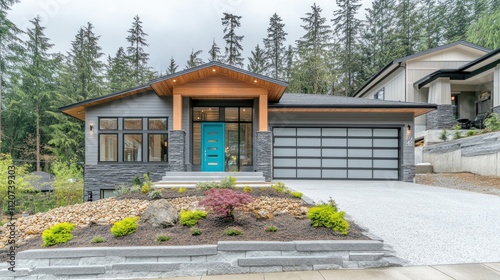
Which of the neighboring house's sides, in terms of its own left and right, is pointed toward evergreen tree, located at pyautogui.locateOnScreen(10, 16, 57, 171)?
right

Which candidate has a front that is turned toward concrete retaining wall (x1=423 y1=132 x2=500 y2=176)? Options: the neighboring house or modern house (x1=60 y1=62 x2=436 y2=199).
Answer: the neighboring house

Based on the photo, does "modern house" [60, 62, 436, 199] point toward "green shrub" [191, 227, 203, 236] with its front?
yes

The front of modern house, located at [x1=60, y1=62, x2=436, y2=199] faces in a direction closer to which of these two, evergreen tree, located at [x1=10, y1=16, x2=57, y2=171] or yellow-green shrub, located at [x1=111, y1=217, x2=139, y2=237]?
the yellow-green shrub

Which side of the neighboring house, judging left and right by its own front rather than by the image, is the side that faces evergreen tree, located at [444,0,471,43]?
back

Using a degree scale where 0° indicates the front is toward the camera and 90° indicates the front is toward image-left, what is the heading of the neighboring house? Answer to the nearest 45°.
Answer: approximately 0°

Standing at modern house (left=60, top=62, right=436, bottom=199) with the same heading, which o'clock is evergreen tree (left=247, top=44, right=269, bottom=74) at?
The evergreen tree is roughly at 6 o'clock from the modern house.

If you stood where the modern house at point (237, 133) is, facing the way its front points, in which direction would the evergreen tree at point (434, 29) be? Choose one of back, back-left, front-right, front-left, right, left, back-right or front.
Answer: back-left

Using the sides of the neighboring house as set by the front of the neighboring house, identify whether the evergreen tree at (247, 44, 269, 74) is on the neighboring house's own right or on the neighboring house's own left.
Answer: on the neighboring house's own right

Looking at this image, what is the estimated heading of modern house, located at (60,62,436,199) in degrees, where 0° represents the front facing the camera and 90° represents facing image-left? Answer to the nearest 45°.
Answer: approximately 0°

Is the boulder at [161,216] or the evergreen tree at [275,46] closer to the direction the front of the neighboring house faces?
the boulder

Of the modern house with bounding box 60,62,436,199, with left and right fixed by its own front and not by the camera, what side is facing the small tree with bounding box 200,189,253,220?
front

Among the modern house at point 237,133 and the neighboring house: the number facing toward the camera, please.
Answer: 2
